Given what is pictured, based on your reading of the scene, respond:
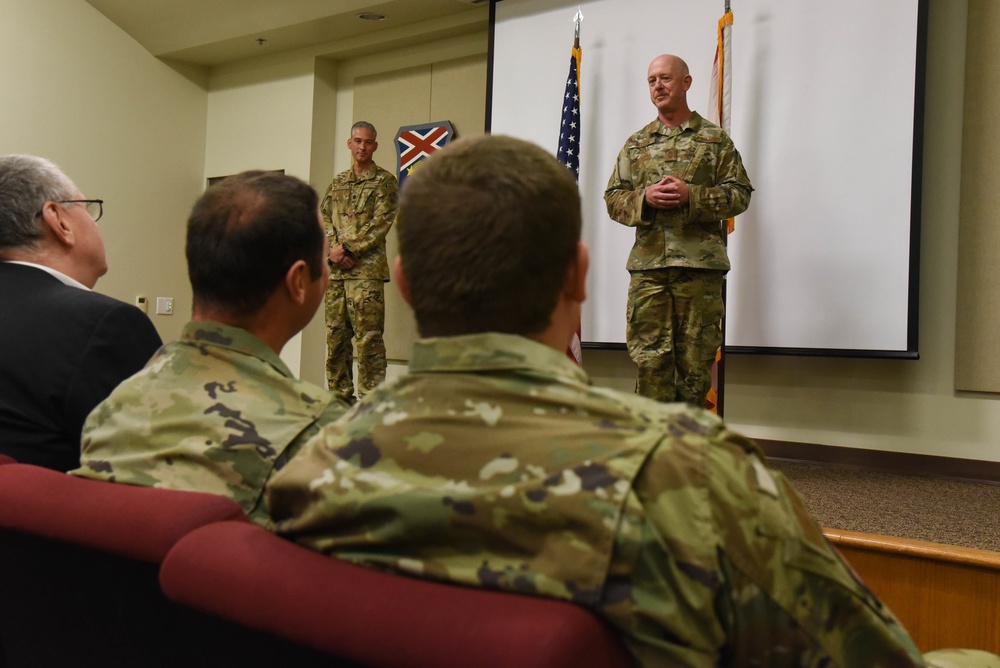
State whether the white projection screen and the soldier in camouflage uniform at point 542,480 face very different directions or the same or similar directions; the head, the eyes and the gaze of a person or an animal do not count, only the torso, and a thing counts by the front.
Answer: very different directions

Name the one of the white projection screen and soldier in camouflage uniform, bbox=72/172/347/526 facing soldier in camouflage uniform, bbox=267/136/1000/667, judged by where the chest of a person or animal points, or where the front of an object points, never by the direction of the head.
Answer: the white projection screen

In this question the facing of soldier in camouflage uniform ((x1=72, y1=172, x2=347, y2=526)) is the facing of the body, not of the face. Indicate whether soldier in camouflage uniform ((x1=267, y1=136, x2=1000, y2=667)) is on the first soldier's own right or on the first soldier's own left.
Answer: on the first soldier's own right

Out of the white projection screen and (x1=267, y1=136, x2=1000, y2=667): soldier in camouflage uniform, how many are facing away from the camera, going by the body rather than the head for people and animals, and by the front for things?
1

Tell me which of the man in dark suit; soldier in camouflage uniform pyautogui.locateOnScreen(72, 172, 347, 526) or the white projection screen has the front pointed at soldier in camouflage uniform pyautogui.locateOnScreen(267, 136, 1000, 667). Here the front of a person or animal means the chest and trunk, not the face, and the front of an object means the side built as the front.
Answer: the white projection screen

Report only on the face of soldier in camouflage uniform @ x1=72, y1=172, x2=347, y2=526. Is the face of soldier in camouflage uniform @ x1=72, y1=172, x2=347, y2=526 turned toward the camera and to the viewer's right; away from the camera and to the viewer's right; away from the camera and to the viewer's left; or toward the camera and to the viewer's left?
away from the camera and to the viewer's right

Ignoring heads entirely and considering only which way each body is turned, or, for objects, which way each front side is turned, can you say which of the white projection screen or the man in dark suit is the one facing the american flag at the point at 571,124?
the man in dark suit

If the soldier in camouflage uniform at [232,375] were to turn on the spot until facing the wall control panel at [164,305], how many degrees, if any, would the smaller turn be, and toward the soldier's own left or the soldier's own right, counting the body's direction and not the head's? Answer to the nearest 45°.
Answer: approximately 45° to the soldier's own left

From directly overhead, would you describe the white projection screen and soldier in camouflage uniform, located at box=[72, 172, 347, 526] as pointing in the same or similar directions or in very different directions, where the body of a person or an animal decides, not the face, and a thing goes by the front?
very different directions

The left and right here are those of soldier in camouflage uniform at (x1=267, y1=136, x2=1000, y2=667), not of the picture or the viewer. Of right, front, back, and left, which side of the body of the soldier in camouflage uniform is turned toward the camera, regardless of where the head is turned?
back
